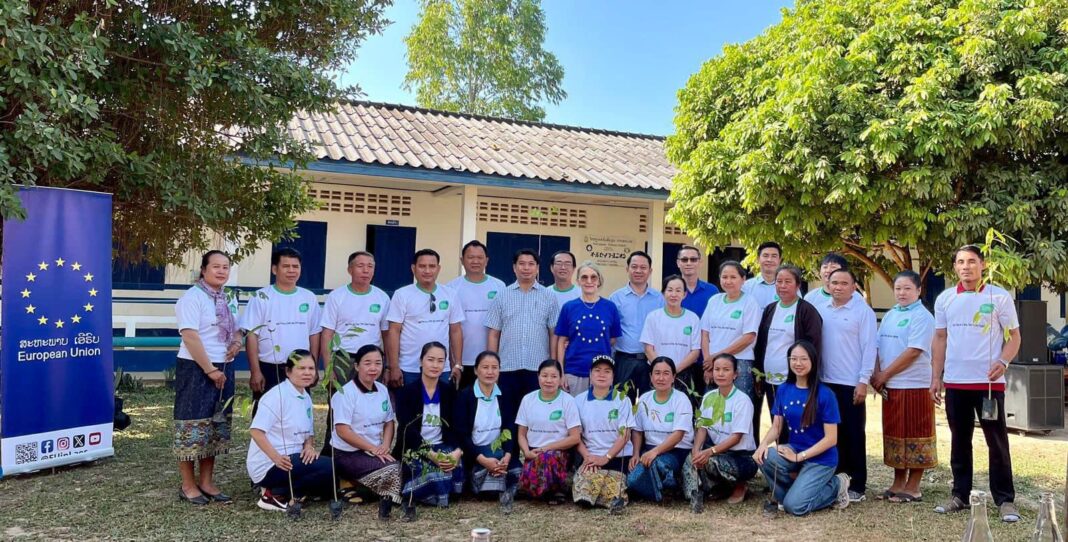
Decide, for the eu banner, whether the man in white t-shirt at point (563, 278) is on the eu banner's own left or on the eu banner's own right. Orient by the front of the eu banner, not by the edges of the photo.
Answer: on the eu banner's own left

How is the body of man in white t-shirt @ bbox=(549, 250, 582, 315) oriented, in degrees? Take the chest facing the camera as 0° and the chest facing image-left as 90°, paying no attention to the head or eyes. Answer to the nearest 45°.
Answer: approximately 0°

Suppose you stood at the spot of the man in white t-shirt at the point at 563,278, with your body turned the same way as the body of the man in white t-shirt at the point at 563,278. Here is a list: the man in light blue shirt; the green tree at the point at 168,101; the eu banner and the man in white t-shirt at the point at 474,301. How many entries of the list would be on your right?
3

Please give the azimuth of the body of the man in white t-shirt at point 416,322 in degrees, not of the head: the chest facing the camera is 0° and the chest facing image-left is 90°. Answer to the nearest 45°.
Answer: approximately 0°

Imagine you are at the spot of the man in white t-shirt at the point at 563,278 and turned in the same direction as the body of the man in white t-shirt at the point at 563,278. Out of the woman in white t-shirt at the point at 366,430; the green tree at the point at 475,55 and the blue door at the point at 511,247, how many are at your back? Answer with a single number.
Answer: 2

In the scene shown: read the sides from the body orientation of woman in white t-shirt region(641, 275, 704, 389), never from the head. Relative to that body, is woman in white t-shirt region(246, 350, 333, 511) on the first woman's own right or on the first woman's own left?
on the first woman's own right
